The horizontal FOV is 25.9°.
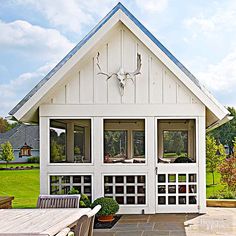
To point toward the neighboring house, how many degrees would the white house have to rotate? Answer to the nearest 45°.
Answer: approximately 180°

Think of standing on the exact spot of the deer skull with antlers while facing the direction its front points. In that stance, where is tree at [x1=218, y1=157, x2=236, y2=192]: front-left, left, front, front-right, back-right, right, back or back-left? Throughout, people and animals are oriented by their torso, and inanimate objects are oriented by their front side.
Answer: back-left

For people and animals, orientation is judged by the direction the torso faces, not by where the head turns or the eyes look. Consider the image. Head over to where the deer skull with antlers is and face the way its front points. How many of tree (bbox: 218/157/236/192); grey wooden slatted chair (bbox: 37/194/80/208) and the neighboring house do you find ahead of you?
1

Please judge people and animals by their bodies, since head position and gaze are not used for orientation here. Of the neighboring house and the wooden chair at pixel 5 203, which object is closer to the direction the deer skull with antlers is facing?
the wooden chair

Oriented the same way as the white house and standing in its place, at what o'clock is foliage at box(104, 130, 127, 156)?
The foliage is roughly at 5 o'clock from the white house.

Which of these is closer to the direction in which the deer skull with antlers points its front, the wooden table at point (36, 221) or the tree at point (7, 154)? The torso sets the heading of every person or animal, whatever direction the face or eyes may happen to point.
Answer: the wooden table

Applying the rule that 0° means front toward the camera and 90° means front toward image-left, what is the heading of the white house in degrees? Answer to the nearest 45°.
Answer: approximately 0°

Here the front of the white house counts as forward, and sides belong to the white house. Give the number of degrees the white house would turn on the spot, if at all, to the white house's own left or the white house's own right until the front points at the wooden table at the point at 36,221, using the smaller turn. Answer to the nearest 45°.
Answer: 0° — it already faces it

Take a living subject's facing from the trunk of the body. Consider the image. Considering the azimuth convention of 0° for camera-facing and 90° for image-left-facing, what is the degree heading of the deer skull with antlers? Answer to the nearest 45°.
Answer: approximately 0°

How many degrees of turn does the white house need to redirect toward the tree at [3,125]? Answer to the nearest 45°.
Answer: approximately 180°

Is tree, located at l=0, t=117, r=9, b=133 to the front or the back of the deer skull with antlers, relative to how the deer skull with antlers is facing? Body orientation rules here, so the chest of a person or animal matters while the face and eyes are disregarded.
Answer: to the back

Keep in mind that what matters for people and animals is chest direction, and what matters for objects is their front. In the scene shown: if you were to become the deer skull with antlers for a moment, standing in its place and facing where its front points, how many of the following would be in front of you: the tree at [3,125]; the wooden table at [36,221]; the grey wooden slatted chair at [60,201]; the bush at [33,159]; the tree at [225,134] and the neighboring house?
2
